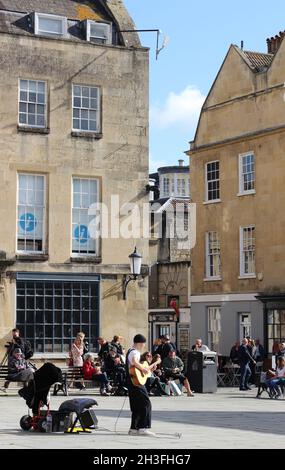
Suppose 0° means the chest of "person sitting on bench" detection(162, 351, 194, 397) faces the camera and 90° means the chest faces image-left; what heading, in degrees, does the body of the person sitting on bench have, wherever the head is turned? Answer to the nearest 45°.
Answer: approximately 315°

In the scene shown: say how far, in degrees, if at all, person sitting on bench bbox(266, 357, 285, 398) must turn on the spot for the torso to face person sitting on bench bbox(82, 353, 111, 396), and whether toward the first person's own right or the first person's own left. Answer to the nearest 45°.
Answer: approximately 45° to the first person's own right

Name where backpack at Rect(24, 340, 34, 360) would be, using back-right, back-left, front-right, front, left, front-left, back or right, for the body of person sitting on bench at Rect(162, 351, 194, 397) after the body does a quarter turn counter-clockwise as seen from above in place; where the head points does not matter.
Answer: back-left

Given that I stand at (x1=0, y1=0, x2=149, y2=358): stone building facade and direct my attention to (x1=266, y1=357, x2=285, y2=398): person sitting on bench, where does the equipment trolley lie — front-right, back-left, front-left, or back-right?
front-right

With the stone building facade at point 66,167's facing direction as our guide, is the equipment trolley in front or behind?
in front

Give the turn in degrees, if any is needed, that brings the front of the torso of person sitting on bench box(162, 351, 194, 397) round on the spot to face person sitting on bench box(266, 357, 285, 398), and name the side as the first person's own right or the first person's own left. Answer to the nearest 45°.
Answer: approximately 45° to the first person's own left

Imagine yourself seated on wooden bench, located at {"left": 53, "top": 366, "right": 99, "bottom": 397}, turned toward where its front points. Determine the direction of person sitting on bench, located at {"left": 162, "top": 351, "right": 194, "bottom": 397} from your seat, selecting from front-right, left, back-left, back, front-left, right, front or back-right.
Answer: front-left

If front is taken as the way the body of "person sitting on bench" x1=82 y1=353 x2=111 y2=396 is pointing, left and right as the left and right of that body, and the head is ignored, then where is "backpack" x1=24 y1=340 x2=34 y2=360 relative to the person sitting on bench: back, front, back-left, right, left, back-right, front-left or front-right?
back-right

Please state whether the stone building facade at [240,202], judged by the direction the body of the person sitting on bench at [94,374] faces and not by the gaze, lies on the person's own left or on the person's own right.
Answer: on the person's own left

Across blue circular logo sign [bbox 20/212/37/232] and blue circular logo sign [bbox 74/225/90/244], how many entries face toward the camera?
2

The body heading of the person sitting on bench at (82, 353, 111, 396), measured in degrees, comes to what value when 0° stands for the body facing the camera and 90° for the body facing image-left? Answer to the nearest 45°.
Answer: approximately 315°

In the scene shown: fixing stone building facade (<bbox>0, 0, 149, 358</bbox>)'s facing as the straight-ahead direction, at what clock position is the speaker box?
The speaker box is roughly at 12 o'clock from the stone building facade.

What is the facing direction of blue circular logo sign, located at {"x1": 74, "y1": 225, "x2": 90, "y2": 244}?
toward the camera

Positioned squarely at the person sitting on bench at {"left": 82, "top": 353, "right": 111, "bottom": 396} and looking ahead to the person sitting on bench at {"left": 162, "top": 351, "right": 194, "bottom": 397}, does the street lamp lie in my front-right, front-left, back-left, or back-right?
front-left

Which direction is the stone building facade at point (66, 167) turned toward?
toward the camera
